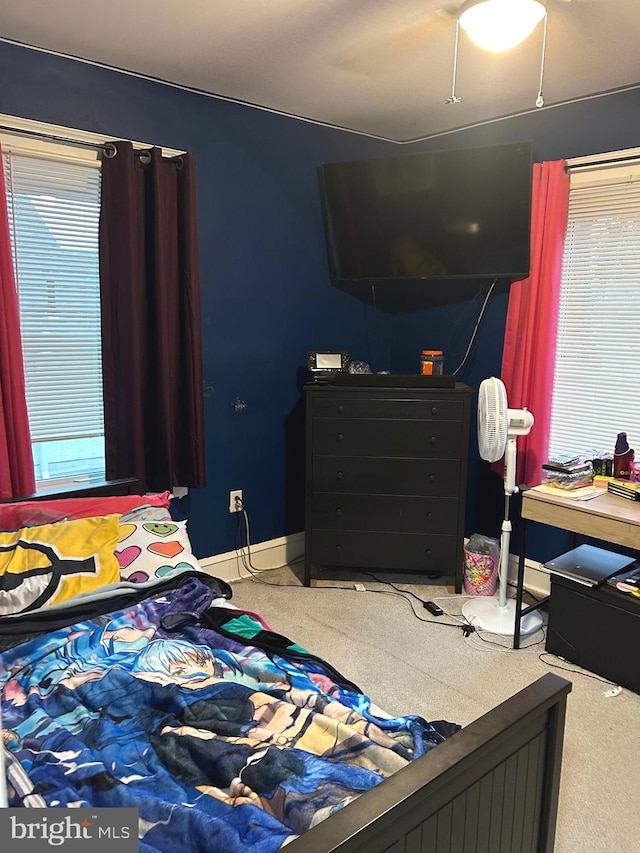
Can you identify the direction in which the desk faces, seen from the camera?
facing the viewer and to the left of the viewer

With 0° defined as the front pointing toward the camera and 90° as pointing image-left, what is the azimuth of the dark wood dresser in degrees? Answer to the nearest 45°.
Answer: approximately 0°

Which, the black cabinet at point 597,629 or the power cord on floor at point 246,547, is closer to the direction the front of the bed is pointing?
the black cabinet

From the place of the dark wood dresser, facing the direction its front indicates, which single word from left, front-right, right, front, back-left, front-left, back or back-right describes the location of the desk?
front-left

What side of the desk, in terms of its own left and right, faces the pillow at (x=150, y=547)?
front

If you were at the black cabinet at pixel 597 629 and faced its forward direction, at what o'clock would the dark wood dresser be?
The dark wood dresser is roughly at 2 o'clock from the black cabinet.

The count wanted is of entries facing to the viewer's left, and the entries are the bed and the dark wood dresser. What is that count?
0

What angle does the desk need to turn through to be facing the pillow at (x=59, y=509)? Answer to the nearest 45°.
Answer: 0° — it already faces it
